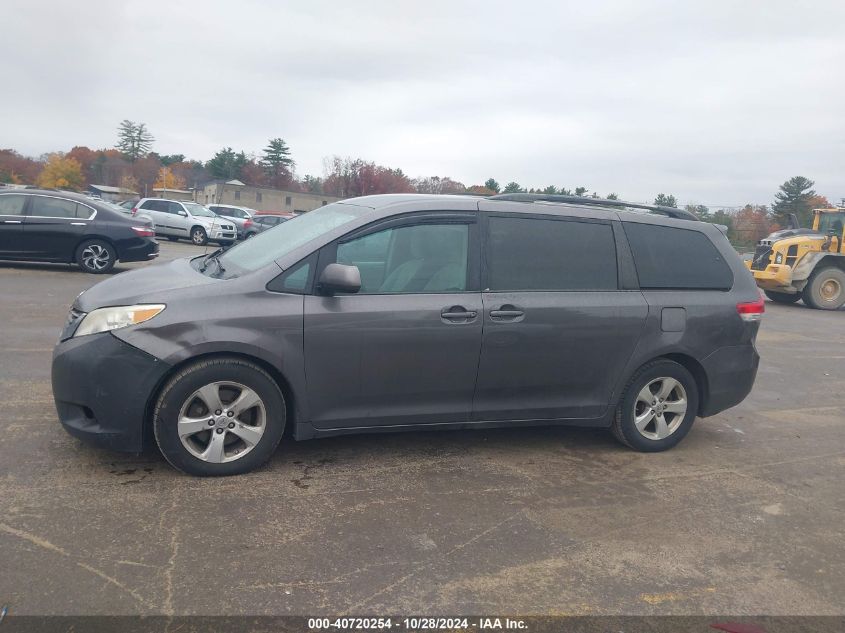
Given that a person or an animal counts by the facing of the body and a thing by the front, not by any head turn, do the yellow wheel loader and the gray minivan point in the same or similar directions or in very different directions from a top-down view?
very different directions

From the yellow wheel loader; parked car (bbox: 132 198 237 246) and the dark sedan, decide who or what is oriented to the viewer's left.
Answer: the dark sedan

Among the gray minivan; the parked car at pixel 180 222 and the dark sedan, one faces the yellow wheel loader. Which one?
the parked car

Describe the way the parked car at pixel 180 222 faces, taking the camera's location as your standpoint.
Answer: facing the viewer and to the right of the viewer

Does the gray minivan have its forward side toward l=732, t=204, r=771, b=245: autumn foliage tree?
no

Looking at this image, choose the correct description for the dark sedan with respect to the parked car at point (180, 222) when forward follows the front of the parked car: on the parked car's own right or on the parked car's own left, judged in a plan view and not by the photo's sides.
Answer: on the parked car's own right

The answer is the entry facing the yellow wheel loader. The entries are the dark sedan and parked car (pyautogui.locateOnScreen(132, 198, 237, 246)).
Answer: the parked car

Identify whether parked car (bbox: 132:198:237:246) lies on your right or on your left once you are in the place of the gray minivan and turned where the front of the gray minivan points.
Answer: on your right

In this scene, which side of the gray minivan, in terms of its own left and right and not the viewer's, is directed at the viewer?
left

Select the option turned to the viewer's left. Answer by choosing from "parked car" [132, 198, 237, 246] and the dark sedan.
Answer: the dark sedan

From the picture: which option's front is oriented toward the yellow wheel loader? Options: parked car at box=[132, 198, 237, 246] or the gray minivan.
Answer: the parked car

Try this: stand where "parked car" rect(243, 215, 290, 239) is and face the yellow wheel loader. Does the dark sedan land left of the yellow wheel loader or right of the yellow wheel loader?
right

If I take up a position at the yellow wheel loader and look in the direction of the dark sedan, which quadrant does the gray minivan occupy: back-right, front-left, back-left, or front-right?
front-left

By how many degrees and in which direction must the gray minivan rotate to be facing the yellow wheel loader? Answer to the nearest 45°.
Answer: approximately 135° to its right

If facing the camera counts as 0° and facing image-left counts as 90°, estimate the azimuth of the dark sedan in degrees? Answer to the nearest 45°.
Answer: approximately 90°

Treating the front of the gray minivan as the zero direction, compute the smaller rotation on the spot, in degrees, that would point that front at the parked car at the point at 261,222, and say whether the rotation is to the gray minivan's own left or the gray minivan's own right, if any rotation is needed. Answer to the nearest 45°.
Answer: approximately 90° to the gray minivan's own right
